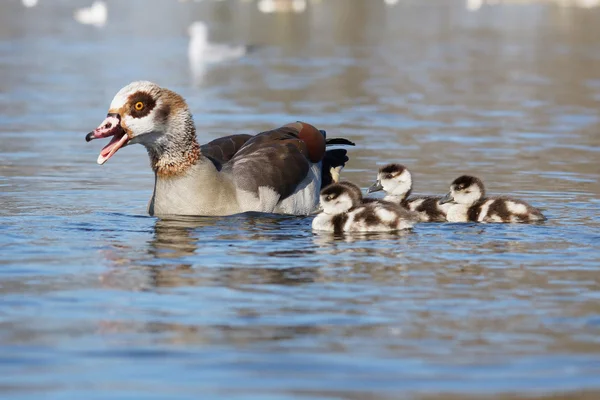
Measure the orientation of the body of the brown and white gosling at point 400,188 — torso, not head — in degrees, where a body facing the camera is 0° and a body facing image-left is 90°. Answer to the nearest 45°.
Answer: approximately 90°

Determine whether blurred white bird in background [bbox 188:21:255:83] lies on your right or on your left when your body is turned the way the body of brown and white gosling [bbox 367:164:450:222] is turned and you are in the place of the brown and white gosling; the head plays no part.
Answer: on your right

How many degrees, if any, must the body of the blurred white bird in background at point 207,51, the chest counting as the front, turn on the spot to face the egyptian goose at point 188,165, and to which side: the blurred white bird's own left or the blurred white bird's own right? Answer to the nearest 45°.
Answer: approximately 90° to the blurred white bird's own left

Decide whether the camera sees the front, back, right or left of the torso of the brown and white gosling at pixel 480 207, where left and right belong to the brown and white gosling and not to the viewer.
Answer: left

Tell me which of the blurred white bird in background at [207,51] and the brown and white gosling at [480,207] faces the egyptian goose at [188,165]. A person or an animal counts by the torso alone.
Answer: the brown and white gosling

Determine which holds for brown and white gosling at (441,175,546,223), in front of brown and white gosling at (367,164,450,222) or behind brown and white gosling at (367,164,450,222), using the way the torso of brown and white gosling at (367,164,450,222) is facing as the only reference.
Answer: behind

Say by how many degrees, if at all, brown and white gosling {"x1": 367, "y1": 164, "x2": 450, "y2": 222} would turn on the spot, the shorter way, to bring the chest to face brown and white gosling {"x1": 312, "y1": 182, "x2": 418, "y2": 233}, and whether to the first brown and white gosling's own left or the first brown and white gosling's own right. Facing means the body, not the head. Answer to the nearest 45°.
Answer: approximately 90° to the first brown and white gosling's own left

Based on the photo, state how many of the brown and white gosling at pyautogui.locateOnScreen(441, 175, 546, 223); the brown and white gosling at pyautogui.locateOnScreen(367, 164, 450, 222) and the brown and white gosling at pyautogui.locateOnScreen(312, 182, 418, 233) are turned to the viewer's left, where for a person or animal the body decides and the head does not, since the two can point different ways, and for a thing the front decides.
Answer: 3

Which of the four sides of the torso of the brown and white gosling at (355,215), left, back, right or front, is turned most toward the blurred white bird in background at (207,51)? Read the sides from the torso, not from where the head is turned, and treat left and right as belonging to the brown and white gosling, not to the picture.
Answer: right

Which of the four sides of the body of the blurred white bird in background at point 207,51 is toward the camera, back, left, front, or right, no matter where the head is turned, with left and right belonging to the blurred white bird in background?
left

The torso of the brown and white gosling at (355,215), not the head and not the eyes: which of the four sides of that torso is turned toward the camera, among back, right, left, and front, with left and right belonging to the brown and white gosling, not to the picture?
left

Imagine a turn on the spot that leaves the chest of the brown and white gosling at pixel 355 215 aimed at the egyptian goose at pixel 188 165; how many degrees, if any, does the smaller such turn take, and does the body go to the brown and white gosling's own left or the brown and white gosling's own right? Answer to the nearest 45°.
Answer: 0° — it already faces it

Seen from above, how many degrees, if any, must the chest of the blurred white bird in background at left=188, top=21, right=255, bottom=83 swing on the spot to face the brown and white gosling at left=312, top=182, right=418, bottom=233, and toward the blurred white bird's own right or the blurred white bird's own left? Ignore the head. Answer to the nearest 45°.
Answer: approximately 90° to the blurred white bird's own left
